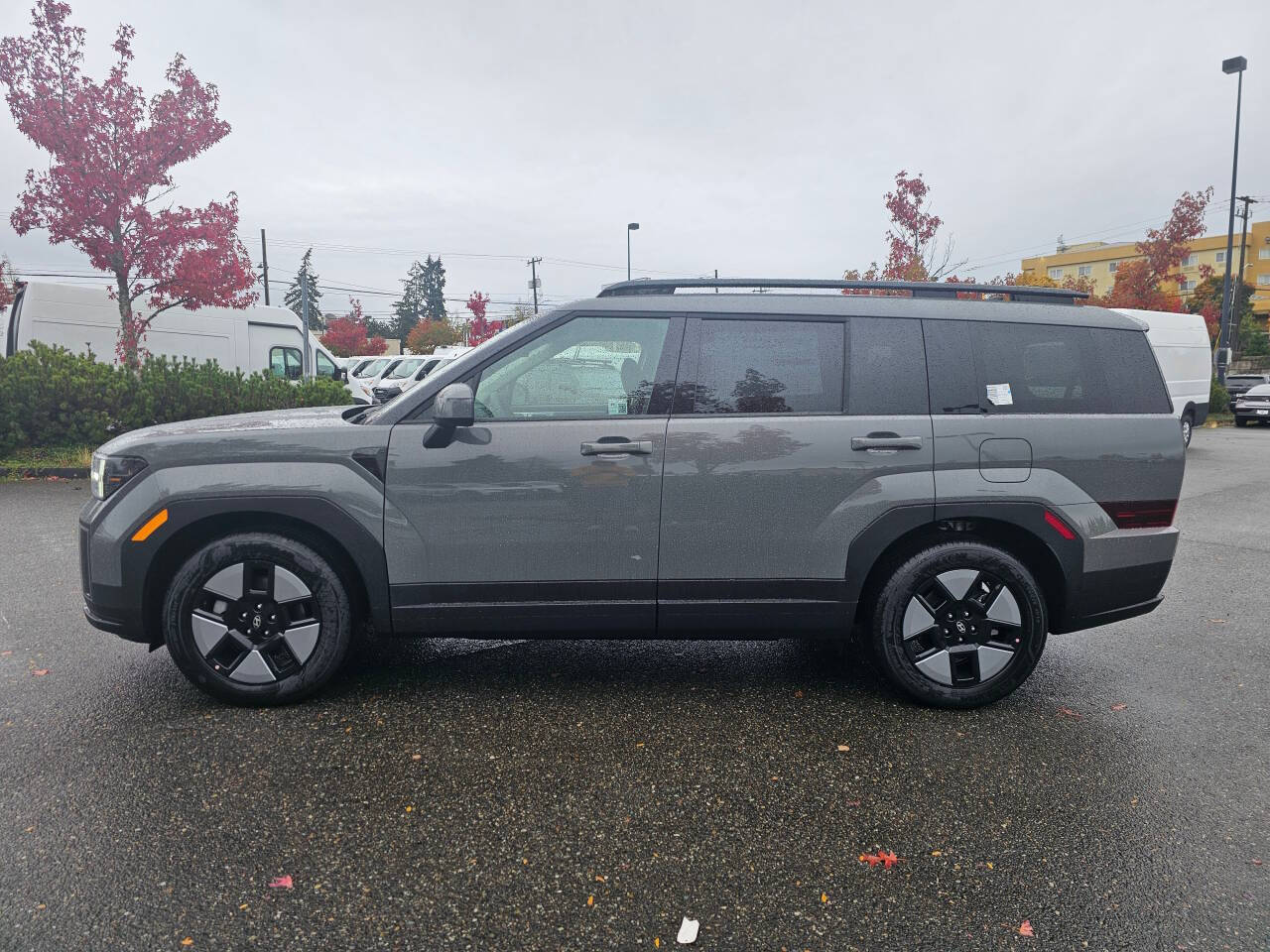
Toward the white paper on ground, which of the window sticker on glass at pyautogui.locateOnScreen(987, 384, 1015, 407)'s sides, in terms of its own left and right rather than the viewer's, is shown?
front

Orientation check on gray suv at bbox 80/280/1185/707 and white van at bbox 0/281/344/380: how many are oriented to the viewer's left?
1

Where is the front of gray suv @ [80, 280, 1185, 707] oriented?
to the viewer's left

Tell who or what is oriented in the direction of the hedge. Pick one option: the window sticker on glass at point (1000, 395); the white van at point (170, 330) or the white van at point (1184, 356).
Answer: the white van at point (1184, 356)

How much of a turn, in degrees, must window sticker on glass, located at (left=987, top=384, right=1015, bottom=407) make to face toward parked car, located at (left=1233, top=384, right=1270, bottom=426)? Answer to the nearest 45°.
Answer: approximately 180°

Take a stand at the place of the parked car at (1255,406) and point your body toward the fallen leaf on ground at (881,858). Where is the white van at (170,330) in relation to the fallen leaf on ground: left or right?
right

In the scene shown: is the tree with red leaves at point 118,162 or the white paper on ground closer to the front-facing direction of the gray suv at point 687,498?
the tree with red leaves

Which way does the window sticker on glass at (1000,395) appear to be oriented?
toward the camera

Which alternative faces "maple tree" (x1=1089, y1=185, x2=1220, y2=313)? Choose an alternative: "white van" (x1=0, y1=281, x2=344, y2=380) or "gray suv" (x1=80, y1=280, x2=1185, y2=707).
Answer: the white van

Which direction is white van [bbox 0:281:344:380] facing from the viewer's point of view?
to the viewer's right

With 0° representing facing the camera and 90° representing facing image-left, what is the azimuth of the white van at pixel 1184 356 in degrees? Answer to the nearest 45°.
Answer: approximately 45°

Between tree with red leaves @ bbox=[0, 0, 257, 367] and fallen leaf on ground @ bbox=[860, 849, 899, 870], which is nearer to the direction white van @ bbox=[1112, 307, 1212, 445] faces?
the tree with red leaves

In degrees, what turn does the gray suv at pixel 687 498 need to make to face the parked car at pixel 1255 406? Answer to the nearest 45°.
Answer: approximately 135° to its right

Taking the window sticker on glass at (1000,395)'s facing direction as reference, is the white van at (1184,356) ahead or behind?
behind

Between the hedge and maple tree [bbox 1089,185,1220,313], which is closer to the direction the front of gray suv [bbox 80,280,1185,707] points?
the hedge

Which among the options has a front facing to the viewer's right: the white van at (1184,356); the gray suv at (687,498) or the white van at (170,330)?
the white van at (170,330)

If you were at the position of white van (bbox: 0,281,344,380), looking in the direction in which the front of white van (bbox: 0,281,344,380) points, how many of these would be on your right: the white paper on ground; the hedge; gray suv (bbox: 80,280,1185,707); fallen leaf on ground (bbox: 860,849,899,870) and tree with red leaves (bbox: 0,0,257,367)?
5
